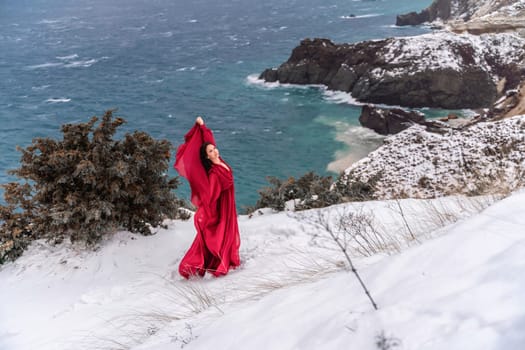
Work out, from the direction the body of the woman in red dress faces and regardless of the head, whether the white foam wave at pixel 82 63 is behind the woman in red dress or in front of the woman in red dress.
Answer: behind

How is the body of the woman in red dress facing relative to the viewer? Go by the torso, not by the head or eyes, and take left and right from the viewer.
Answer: facing the viewer and to the right of the viewer

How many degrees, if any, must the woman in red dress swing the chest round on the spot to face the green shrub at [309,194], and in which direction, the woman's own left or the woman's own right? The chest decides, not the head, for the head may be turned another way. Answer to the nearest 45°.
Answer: approximately 90° to the woman's own left

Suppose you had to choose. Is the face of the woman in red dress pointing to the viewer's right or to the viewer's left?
to the viewer's right

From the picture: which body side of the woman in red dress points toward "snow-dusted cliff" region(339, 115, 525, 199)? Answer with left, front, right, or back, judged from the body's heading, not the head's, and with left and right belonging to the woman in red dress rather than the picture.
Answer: left

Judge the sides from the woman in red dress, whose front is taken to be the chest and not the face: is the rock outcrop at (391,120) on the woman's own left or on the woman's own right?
on the woman's own left

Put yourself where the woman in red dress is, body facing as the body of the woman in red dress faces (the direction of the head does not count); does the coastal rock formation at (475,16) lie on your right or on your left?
on your left

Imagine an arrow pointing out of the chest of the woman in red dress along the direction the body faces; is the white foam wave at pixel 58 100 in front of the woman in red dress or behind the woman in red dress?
behind
